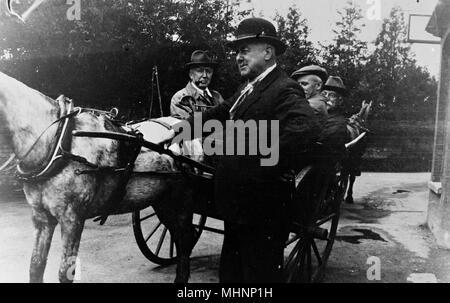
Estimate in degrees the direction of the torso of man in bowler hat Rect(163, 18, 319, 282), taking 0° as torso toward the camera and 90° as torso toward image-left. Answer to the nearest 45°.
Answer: approximately 90°

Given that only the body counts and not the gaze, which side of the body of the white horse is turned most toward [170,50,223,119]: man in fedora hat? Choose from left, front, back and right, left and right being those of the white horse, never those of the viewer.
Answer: back

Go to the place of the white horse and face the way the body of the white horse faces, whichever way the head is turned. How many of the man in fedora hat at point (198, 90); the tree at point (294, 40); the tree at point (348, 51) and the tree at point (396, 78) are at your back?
4

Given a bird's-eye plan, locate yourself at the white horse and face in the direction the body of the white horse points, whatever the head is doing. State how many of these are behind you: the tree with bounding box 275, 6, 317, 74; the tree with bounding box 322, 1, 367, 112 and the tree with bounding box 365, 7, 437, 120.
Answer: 3

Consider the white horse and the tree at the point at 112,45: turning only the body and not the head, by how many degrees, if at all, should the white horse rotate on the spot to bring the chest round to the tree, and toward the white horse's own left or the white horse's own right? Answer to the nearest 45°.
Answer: approximately 135° to the white horse's own right

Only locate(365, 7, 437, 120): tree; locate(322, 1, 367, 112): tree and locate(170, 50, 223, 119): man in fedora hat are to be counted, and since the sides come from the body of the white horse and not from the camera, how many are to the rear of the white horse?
3

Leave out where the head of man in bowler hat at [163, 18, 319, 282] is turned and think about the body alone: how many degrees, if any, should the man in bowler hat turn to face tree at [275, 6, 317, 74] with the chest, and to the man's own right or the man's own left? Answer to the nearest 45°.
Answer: approximately 90° to the man's own right

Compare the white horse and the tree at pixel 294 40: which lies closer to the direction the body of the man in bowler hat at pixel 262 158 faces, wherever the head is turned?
the white horse

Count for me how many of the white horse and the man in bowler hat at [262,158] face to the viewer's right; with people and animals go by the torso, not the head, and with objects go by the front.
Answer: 0

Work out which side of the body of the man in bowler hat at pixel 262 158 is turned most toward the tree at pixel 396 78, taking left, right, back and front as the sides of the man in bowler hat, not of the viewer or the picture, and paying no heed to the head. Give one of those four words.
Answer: right

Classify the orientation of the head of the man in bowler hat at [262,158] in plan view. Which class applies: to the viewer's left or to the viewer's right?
to the viewer's left

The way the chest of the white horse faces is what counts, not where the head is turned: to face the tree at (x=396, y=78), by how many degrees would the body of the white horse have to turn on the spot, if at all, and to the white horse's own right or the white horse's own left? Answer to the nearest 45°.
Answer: approximately 180°

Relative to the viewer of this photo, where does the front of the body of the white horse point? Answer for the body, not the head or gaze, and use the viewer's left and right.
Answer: facing the viewer and to the left of the viewer

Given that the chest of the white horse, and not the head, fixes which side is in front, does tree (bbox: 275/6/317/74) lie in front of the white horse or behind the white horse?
behind

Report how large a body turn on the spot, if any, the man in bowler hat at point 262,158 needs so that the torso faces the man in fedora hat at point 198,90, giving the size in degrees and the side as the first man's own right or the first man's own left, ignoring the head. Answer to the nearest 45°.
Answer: approximately 90° to the first man's own right
